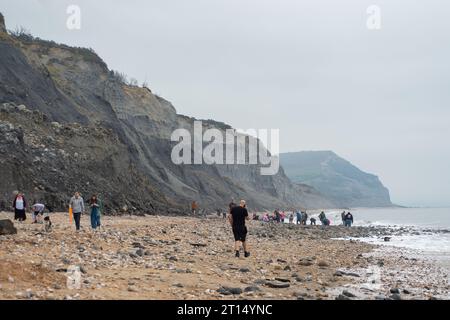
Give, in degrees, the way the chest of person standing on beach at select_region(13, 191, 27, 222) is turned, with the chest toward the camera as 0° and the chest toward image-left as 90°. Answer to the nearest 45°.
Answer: approximately 0°

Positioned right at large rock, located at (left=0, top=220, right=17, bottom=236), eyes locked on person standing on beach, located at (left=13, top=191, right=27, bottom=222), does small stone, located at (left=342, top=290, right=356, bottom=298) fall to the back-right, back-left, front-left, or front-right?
back-right

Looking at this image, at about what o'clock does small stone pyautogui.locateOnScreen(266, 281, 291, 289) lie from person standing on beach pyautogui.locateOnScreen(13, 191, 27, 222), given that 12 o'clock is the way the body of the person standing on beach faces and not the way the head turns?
The small stone is roughly at 11 o'clock from the person standing on beach.

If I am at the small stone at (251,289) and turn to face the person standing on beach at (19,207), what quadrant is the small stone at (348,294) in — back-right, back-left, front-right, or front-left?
back-right

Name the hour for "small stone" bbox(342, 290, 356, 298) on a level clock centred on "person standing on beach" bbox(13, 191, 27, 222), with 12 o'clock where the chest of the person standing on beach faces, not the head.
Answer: The small stone is roughly at 11 o'clock from the person standing on beach.

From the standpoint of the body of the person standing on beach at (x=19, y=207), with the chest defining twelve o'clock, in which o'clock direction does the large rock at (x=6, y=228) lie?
The large rock is roughly at 12 o'clock from the person standing on beach.
